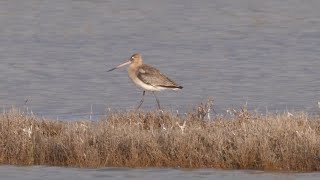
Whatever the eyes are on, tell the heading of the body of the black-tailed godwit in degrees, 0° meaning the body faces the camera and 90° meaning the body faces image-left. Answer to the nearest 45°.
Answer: approximately 90°
